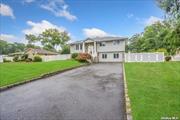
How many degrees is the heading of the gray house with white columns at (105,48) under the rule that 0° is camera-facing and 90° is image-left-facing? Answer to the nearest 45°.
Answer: approximately 0°

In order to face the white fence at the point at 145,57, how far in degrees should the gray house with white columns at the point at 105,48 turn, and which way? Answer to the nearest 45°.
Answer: approximately 45° to its left
